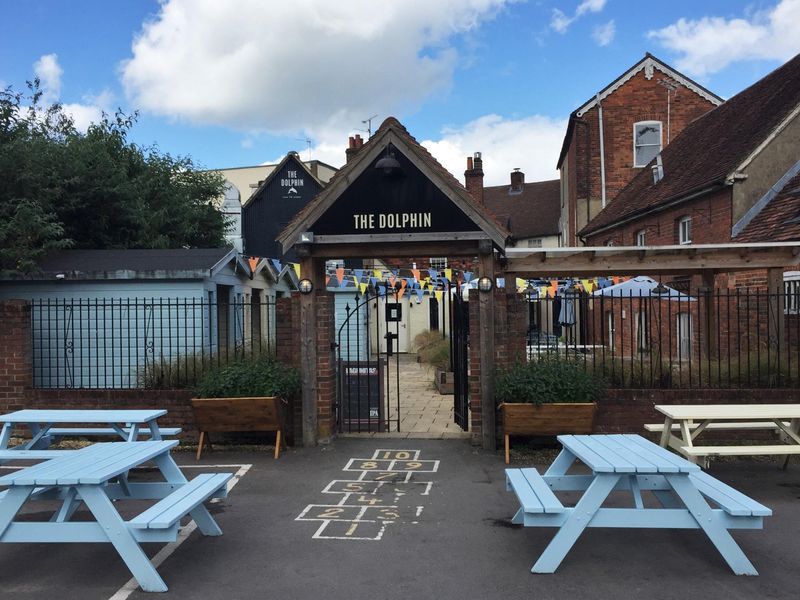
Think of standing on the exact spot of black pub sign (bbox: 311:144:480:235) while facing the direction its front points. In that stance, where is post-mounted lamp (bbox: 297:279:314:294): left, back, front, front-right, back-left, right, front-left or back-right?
right

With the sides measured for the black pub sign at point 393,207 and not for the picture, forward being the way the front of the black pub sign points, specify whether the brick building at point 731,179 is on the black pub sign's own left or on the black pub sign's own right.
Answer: on the black pub sign's own left

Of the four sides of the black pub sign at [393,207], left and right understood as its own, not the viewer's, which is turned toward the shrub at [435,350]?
back

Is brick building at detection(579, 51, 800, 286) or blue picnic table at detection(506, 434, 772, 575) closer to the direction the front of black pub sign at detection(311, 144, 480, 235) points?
the blue picnic table

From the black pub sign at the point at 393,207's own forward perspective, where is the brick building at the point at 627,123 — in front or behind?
behind

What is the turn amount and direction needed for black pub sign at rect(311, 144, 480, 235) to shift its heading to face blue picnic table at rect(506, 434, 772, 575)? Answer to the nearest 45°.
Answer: approximately 45° to its left

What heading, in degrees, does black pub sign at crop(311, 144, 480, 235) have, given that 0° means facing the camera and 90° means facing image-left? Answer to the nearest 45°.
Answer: approximately 0°
